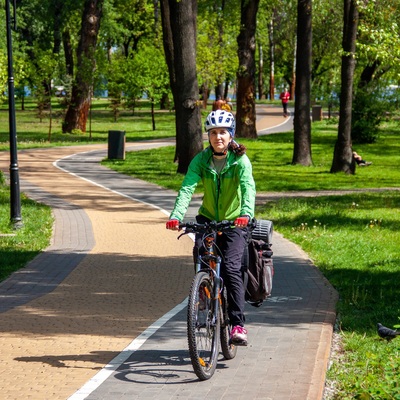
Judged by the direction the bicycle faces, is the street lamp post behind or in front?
behind

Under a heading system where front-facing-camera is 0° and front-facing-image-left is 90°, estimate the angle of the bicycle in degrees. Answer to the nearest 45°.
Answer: approximately 0°

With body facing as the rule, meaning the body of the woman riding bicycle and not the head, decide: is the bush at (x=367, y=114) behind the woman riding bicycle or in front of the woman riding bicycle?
behind

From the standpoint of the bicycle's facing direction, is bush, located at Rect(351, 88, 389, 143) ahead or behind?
behind
